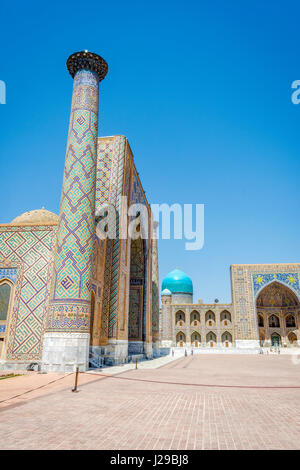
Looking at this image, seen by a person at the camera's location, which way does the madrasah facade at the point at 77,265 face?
facing to the right of the viewer
